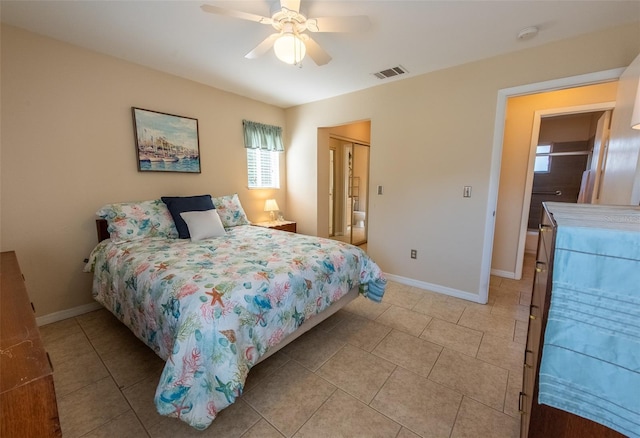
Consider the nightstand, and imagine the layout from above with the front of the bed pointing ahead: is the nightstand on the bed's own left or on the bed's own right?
on the bed's own left

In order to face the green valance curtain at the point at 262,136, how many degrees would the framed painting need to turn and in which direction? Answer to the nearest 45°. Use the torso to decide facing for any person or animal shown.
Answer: approximately 45° to its left

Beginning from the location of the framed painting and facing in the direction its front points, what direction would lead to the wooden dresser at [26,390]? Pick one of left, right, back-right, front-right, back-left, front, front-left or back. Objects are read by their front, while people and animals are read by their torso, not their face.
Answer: front-right

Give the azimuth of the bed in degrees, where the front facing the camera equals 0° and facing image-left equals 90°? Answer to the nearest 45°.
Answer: approximately 315°

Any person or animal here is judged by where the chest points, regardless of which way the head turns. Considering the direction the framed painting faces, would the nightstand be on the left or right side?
on its left

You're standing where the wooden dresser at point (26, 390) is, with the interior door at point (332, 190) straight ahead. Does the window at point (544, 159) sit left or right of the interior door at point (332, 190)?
right

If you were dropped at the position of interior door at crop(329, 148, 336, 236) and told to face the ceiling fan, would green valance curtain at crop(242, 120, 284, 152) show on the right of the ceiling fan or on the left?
right

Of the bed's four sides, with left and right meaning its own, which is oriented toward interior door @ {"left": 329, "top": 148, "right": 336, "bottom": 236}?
left

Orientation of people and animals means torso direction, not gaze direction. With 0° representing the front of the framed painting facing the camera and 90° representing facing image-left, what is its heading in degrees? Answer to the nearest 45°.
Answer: approximately 315°
